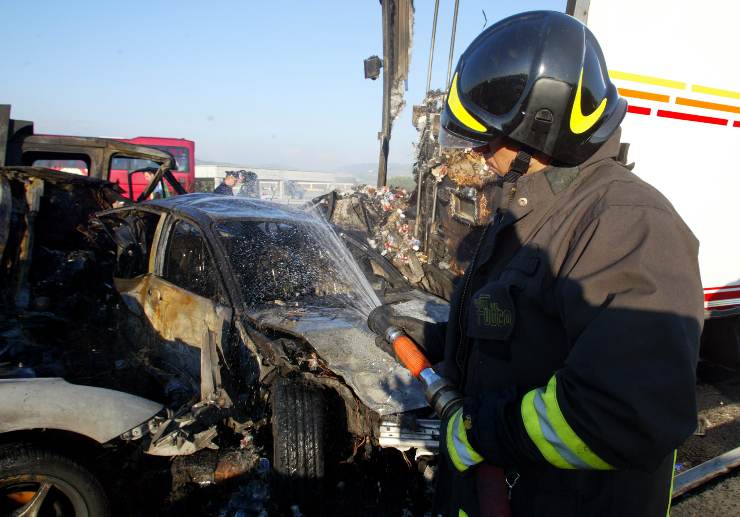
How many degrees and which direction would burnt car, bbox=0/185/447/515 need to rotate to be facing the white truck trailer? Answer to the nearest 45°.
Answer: approximately 45° to its left

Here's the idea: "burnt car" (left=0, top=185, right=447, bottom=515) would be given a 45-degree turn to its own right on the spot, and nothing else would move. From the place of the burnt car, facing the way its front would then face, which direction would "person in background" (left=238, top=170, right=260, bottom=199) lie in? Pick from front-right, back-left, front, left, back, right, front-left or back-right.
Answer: back

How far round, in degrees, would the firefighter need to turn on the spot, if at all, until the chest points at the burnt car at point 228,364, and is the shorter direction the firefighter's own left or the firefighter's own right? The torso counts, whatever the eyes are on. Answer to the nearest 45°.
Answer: approximately 45° to the firefighter's own right

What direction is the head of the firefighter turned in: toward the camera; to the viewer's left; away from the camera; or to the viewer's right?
to the viewer's left

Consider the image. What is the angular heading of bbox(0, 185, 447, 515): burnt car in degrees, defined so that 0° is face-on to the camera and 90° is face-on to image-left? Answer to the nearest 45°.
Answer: approximately 315°

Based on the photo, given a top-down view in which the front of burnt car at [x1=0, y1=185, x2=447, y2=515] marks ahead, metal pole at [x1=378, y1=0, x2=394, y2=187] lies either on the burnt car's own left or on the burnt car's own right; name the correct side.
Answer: on the burnt car's own left

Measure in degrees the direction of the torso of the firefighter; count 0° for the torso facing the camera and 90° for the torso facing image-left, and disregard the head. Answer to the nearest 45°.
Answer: approximately 90°

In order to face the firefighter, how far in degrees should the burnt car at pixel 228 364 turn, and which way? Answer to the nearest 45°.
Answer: approximately 45° to its right

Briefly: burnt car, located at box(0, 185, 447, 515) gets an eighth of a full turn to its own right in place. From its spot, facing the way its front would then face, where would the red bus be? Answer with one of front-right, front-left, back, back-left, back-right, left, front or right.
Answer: back

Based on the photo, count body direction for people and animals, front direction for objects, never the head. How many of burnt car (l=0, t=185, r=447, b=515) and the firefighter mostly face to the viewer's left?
1

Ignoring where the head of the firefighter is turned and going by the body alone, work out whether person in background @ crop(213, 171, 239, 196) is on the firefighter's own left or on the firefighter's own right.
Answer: on the firefighter's own right
